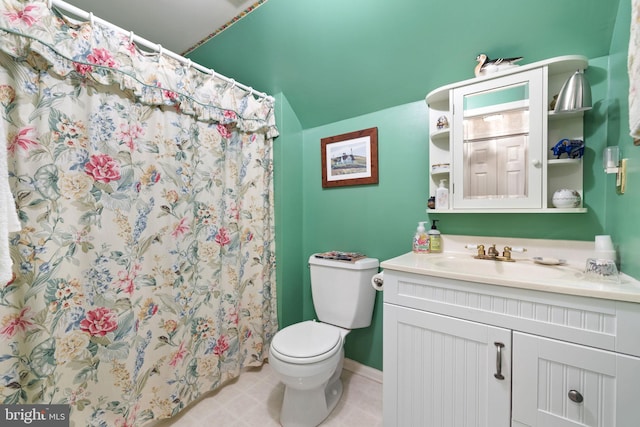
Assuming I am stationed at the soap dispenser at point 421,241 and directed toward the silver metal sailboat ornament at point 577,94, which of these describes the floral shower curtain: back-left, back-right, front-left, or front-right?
back-right

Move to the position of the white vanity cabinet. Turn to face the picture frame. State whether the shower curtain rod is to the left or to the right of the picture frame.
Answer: left

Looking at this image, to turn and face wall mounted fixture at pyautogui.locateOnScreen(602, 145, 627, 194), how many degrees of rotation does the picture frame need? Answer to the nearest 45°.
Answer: approximately 90° to its left

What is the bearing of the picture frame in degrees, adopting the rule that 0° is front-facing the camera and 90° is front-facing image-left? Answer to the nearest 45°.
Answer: approximately 45°

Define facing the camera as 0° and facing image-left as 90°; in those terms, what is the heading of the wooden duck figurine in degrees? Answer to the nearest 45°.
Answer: approximately 90°

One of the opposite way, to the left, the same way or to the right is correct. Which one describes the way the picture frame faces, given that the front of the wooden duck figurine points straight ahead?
to the left
